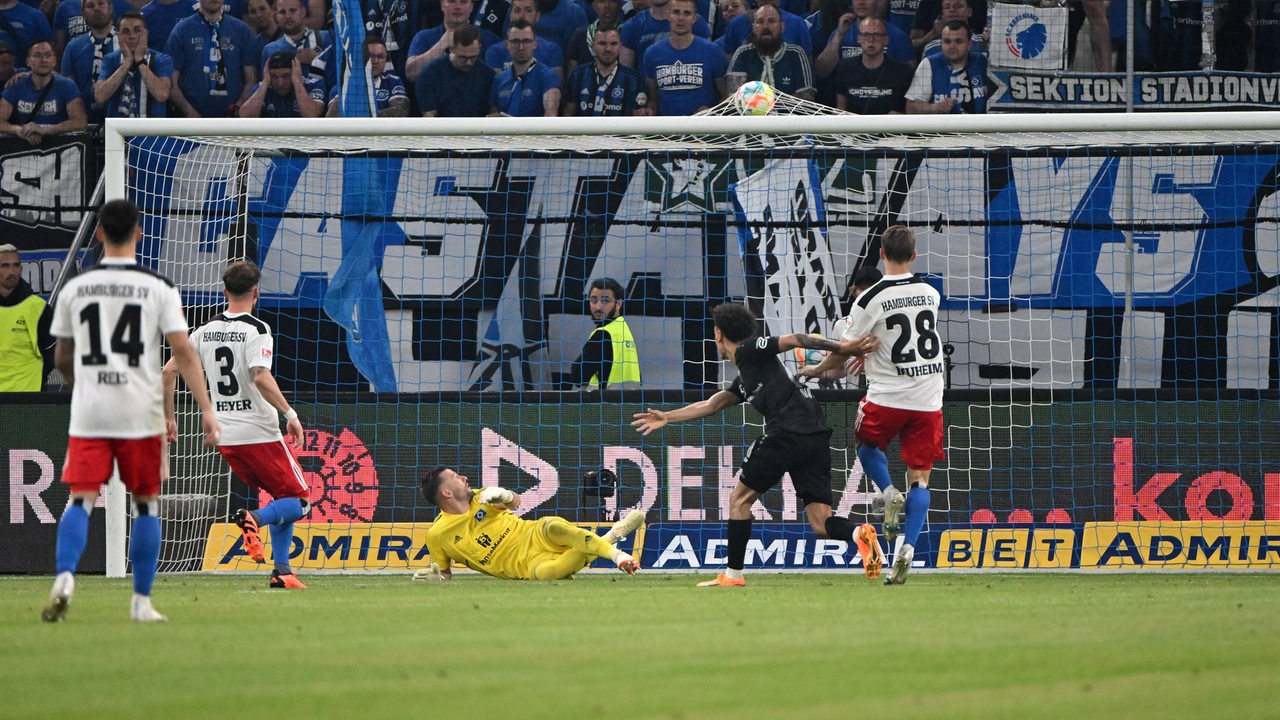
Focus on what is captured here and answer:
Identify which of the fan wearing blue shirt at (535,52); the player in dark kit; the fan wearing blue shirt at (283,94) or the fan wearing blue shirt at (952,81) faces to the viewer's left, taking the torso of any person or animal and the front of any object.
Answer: the player in dark kit

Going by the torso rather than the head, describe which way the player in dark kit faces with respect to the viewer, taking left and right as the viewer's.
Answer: facing to the left of the viewer

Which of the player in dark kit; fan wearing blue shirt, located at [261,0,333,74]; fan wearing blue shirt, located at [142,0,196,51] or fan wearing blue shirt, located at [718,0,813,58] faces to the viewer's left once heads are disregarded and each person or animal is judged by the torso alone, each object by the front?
the player in dark kit

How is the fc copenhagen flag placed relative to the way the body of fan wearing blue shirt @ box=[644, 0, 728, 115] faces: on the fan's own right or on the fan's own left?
on the fan's own left

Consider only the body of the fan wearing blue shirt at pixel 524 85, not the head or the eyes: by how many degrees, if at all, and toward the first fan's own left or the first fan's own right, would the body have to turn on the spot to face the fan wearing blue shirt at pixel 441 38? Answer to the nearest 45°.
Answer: approximately 135° to the first fan's own right

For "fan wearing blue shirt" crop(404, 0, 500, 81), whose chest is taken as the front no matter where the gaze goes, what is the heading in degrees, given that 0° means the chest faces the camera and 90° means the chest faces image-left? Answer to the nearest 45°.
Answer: approximately 0°

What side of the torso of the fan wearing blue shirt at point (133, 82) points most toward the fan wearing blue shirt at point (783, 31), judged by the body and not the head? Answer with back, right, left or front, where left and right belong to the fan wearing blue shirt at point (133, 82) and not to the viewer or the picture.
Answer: left

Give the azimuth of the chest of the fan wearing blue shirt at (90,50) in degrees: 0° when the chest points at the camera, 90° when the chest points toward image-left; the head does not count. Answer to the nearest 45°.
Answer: approximately 0°

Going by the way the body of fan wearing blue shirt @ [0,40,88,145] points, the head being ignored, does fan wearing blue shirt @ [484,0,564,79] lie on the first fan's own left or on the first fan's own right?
on the first fan's own left

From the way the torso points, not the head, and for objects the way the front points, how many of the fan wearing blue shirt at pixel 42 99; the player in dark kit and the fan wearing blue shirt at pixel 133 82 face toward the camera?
2

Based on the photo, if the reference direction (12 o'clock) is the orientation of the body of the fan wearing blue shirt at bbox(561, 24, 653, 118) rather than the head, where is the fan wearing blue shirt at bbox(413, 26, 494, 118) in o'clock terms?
the fan wearing blue shirt at bbox(413, 26, 494, 118) is roughly at 3 o'clock from the fan wearing blue shirt at bbox(561, 24, 653, 118).

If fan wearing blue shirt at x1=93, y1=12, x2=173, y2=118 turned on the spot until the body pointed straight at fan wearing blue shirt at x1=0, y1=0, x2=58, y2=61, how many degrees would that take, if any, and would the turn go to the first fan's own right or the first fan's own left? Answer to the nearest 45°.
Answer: approximately 135° to the first fan's own right
